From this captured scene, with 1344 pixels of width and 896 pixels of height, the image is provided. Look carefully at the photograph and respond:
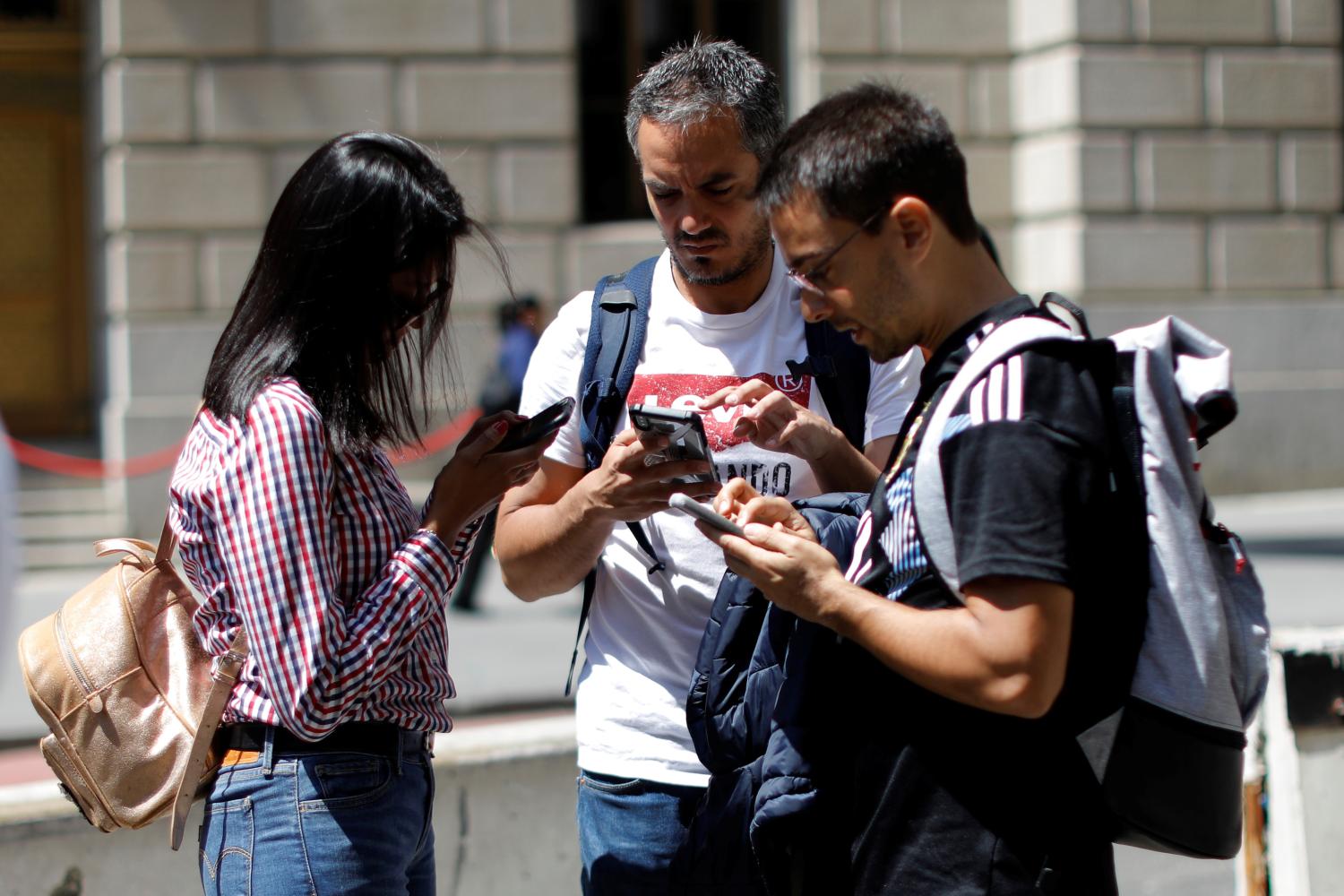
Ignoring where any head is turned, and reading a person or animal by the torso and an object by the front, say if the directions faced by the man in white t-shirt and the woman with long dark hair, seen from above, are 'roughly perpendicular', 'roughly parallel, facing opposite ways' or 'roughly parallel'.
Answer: roughly perpendicular

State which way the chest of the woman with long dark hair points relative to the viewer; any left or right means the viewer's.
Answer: facing to the right of the viewer

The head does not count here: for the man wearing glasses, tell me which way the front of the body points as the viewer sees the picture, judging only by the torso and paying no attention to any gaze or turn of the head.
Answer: to the viewer's left

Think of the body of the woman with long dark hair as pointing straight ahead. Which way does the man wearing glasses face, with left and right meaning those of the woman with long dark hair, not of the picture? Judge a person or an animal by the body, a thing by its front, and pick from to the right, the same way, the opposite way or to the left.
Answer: the opposite way

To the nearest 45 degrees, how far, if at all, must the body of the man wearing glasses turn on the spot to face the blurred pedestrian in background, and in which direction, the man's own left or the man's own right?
approximately 90° to the man's own right

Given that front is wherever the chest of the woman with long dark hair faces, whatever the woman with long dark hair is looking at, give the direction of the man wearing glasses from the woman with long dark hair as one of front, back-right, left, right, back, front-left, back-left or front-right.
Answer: front-right

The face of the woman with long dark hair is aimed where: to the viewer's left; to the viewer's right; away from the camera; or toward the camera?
to the viewer's right

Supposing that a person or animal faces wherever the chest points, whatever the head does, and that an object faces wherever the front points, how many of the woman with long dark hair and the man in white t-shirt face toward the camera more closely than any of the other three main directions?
1

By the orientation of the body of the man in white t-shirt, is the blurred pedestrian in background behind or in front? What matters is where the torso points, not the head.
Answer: behind

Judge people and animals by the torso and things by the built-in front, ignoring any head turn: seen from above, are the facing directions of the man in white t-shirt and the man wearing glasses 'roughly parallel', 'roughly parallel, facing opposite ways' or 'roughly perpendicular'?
roughly perpendicular

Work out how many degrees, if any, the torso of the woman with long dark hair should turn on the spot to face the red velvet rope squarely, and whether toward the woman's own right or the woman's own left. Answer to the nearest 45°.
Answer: approximately 90° to the woman's own left
